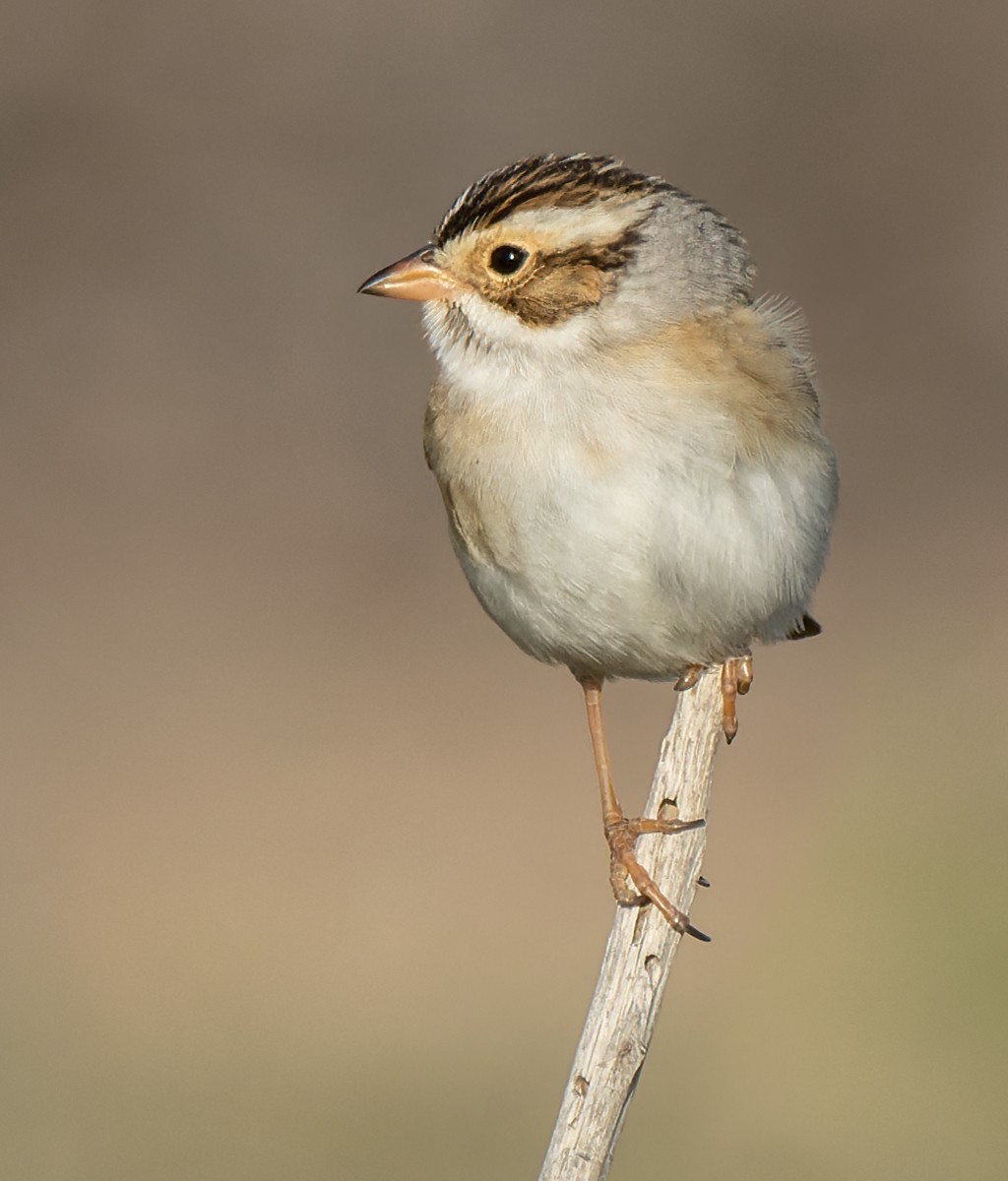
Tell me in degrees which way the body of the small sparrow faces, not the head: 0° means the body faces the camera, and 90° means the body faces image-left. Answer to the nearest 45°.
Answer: approximately 45°
